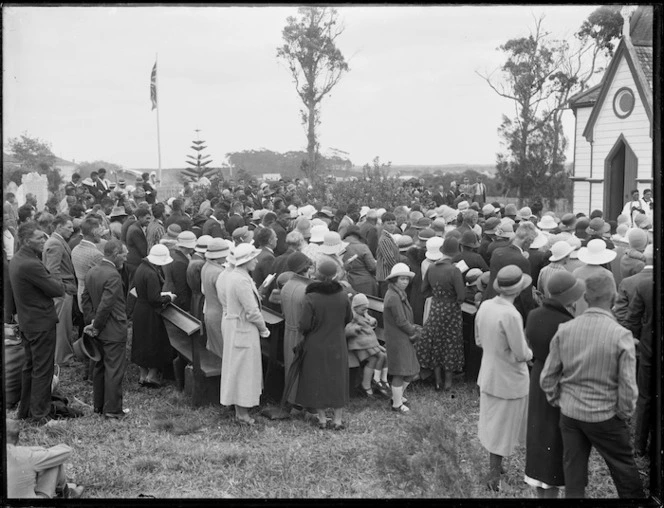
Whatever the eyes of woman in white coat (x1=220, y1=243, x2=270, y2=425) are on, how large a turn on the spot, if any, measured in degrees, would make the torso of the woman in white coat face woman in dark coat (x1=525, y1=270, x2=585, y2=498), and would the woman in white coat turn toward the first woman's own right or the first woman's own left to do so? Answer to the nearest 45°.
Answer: approximately 45° to the first woman's own right

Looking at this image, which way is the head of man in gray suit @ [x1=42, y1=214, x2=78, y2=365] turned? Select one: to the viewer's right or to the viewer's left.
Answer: to the viewer's right

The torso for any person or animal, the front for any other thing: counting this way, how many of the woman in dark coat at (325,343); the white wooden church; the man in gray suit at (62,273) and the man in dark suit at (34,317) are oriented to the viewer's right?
2

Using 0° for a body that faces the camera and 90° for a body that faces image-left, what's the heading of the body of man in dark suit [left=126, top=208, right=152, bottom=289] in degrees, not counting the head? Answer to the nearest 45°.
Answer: approximately 270°

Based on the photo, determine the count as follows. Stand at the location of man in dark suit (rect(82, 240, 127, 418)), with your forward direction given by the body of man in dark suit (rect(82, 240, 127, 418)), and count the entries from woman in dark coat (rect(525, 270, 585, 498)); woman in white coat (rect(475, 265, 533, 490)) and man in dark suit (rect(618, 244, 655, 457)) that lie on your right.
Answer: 3

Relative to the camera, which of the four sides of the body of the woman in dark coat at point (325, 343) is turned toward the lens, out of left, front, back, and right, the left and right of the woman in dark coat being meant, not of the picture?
back

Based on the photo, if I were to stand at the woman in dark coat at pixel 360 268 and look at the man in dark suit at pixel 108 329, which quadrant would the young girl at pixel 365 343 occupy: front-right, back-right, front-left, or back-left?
front-left

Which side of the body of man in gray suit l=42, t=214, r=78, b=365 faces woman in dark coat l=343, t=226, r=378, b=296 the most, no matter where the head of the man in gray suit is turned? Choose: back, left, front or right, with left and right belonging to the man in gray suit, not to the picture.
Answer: front

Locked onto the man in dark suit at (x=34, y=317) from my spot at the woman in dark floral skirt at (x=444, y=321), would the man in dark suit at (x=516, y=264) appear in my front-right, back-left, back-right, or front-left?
back-right

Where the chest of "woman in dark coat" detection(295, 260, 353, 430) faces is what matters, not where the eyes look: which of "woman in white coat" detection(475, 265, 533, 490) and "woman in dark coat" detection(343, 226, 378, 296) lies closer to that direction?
the woman in dark coat

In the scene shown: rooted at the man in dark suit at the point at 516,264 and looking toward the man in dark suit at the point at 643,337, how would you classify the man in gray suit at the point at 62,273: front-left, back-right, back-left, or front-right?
back-right

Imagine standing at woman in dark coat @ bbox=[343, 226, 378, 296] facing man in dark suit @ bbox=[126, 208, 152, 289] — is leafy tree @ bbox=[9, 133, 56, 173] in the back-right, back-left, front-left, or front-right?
front-right

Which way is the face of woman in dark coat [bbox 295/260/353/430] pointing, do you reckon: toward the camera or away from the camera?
away from the camera

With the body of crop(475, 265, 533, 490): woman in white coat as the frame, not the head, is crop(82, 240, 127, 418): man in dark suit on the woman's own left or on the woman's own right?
on the woman's own left
